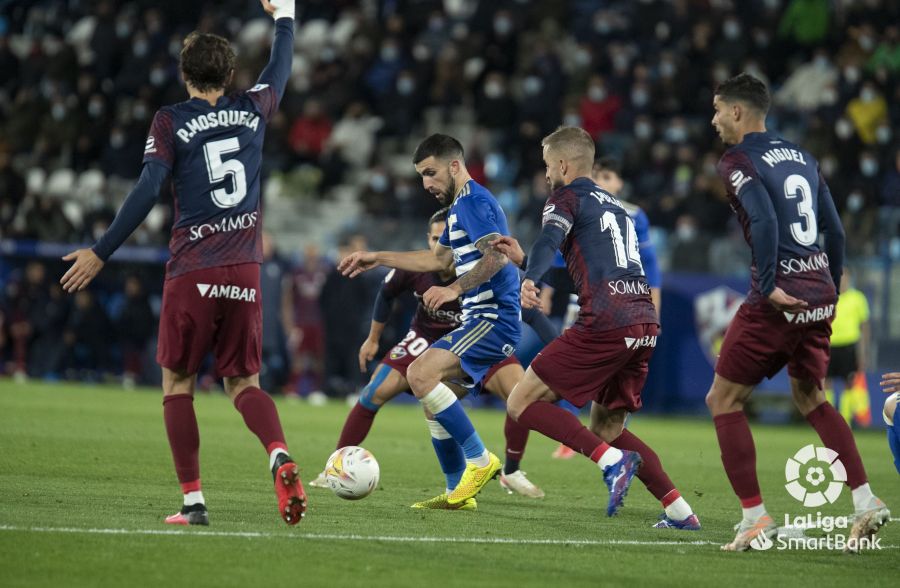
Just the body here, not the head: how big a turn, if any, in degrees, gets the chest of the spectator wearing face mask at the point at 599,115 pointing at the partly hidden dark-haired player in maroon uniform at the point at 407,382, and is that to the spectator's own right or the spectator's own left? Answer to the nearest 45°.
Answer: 0° — they already face them

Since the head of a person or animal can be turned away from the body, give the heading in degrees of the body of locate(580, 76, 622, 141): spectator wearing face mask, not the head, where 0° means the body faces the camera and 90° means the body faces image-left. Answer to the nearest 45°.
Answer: approximately 0°

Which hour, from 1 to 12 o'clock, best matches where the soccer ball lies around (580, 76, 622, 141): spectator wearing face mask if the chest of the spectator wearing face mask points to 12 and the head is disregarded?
The soccer ball is roughly at 12 o'clock from the spectator wearing face mask.
